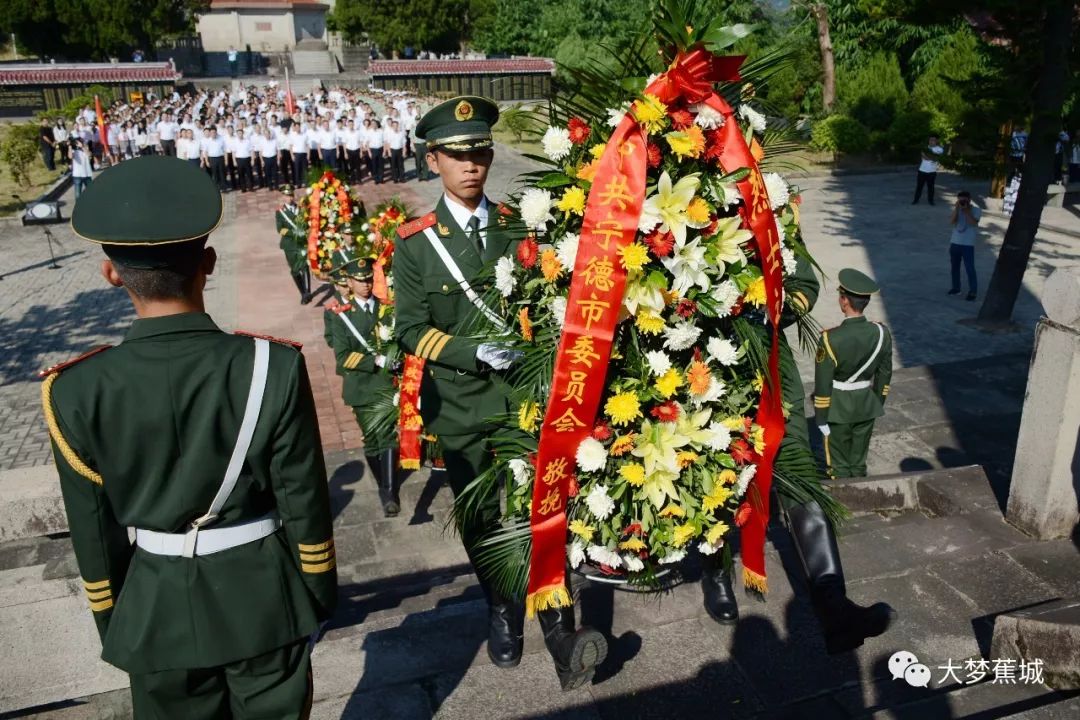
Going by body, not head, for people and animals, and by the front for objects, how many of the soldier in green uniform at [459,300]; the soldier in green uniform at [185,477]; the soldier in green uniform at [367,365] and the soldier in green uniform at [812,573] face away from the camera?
1

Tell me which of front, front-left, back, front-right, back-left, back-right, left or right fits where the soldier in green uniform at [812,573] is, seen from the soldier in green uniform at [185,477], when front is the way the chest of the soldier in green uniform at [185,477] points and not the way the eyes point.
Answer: right

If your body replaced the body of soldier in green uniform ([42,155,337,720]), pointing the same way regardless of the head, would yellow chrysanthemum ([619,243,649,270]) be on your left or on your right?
on your right

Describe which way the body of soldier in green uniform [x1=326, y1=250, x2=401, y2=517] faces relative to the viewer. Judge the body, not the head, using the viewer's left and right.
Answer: facing the viewer and to the right of the viewer

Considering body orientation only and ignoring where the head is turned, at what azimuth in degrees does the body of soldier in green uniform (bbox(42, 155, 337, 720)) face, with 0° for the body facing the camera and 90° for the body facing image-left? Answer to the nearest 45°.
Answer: approximately 180°

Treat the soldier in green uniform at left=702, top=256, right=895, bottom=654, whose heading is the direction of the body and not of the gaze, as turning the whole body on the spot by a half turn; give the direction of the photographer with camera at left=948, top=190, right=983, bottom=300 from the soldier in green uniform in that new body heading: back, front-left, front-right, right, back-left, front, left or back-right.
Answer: front-right

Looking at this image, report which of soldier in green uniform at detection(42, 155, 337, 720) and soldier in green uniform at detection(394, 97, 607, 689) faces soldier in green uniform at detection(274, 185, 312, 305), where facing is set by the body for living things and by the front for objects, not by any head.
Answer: soldier in green uniform at detection(42, 155, 337, 720)

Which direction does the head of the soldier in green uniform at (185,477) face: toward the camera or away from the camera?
away from the camera

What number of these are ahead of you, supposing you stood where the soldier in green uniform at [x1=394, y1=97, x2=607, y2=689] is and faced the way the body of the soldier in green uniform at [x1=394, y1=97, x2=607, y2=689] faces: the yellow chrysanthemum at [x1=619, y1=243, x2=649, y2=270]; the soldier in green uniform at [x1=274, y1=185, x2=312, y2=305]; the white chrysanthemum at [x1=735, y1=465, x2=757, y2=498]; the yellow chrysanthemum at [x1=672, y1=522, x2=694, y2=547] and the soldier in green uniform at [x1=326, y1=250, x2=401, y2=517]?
3

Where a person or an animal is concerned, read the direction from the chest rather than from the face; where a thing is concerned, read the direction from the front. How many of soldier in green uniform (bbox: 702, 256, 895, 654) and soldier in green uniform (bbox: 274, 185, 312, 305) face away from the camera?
0

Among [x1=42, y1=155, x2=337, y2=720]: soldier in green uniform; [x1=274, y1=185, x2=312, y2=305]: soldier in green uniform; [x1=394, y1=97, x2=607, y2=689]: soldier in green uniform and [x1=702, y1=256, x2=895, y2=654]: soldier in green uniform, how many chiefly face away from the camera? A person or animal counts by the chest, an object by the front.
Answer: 1

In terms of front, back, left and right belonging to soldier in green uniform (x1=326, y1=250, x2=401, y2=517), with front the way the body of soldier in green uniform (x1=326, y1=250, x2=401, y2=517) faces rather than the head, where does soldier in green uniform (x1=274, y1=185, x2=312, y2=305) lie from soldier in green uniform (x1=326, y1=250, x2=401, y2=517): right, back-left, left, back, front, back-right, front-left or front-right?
back-left

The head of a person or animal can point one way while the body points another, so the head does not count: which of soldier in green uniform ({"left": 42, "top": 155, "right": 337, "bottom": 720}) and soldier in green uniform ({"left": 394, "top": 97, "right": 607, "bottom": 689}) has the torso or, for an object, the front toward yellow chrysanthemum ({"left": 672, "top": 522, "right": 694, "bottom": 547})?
soldier in green uniform ({"left": 394, "top": 97, "right": 607, "bottom": 689})

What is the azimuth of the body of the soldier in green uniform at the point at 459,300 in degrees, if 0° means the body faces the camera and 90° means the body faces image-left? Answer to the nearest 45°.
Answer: approximately 315°
